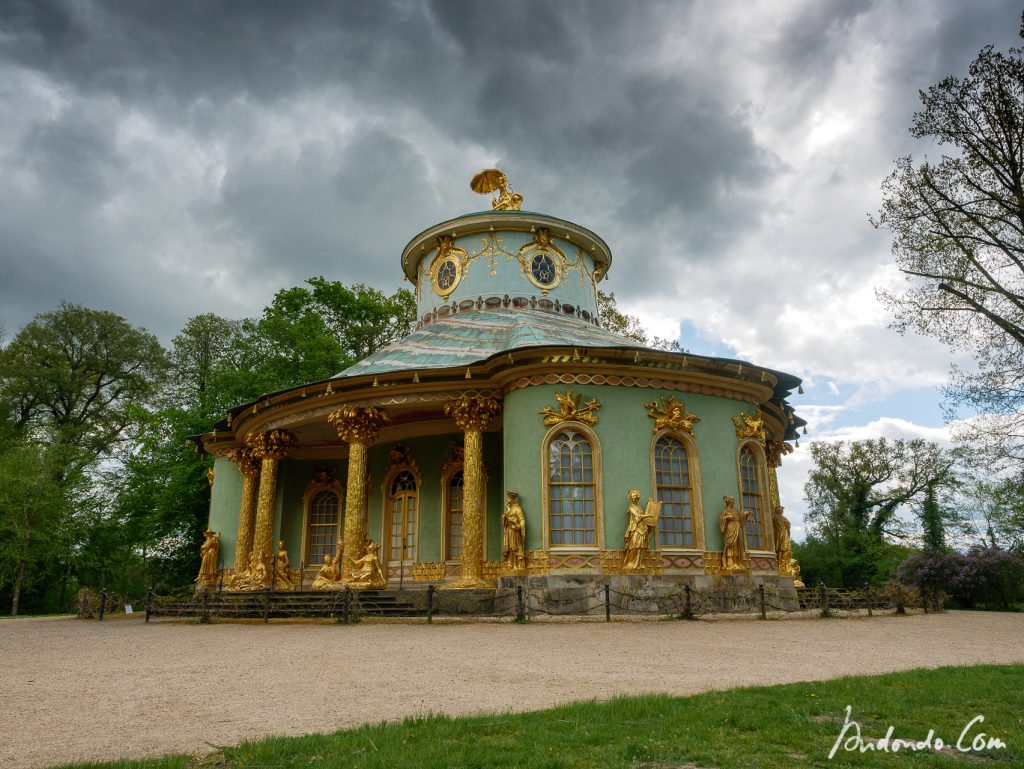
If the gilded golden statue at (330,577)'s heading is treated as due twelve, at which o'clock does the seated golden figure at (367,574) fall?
The seated golden figure is roughly at 9 o'clock from the gilded golden statue.

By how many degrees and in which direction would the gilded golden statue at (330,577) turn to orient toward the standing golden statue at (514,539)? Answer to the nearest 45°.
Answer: approximately 90° to its left

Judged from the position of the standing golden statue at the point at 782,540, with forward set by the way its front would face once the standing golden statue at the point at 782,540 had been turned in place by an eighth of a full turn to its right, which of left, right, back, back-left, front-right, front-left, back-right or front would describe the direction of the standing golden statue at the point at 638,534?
right

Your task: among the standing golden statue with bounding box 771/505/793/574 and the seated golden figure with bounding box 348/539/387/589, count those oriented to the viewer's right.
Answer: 1

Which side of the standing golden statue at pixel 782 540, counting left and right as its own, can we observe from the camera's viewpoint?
right

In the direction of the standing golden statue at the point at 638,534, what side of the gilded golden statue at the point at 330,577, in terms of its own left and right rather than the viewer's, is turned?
left

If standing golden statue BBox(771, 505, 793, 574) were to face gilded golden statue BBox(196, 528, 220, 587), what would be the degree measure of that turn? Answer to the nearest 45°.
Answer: approximately 180°

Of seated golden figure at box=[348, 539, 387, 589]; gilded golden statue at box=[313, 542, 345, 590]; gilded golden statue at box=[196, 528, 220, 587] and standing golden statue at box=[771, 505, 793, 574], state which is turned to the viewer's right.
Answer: the standing golden statue

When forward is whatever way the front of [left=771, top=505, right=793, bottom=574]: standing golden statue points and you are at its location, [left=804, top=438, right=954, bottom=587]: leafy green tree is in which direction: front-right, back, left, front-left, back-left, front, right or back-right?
left

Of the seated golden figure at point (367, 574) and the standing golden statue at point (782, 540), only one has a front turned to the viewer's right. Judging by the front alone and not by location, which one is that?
the standing golden statue

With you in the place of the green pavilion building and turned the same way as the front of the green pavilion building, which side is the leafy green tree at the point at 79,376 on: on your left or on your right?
on your right

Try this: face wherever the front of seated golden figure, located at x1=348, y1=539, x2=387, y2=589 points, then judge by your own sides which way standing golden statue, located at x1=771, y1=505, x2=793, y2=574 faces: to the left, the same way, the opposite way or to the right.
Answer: to the left

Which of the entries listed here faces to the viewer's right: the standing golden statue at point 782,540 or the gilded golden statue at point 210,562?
the standing golden statue
